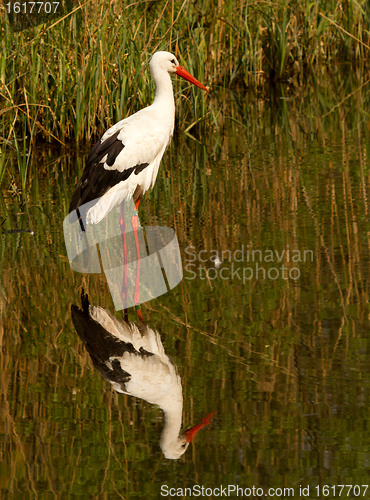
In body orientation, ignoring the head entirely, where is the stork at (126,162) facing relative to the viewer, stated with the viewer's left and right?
facing to the right of the viewer
